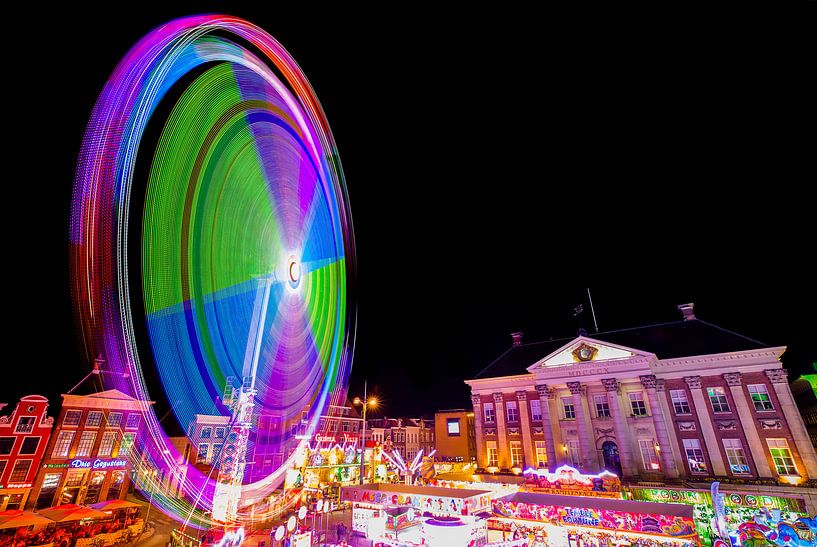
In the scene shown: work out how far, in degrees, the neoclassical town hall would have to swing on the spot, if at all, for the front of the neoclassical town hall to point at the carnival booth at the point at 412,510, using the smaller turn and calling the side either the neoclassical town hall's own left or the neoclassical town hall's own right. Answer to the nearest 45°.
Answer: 0° — it already faces it

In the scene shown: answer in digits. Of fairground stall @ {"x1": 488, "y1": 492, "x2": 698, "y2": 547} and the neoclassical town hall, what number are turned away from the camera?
0

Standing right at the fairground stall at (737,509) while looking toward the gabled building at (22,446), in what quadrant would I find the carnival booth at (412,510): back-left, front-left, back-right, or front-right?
front-left

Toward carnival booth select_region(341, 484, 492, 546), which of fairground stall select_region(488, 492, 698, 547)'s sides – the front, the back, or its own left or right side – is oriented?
right

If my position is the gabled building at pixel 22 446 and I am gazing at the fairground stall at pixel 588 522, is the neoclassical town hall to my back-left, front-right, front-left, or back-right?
front-left

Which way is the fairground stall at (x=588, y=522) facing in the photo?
toward the camera

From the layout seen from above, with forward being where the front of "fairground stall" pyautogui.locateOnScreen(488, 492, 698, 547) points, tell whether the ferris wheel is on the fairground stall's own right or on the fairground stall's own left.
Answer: on the fairground stall's own right

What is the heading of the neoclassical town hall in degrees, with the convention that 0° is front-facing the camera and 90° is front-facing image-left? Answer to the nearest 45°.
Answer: approximately 45°

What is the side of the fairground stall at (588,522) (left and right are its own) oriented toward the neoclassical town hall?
back

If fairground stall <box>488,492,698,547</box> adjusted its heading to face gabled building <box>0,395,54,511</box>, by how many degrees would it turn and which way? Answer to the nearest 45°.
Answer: approximately 90° to its right
